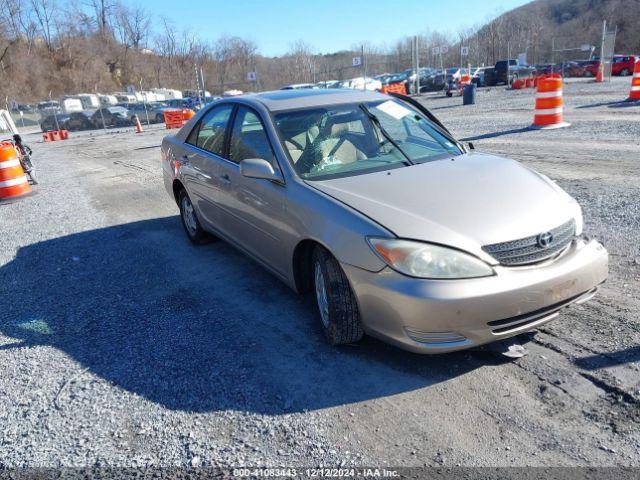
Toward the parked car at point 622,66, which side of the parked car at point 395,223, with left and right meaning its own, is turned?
left

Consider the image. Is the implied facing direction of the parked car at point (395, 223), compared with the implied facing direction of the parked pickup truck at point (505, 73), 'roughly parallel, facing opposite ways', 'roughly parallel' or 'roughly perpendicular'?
roughly perpendicular

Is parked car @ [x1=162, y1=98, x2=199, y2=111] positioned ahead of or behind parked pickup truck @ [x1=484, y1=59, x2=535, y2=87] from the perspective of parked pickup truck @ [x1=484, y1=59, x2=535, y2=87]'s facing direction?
ahead

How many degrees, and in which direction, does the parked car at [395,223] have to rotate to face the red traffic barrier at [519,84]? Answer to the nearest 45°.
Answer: approximately 135° to its left

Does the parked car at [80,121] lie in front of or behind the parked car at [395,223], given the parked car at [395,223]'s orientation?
behind

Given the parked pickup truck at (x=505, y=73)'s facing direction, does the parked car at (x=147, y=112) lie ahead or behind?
ahead

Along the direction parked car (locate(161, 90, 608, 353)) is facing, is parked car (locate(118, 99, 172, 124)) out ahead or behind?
behind

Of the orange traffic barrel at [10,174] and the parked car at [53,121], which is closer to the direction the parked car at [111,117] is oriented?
the orange traffic barrel
